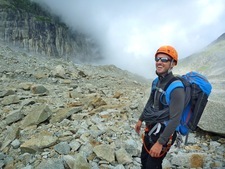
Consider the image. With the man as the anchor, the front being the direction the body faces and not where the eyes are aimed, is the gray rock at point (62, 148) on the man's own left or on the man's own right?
on the man's own right

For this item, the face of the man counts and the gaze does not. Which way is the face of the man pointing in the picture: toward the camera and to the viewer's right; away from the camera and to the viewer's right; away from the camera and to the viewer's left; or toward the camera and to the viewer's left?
toward the camera and to the viewer's left

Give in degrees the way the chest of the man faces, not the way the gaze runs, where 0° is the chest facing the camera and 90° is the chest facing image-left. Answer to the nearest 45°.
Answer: approximately 45°
